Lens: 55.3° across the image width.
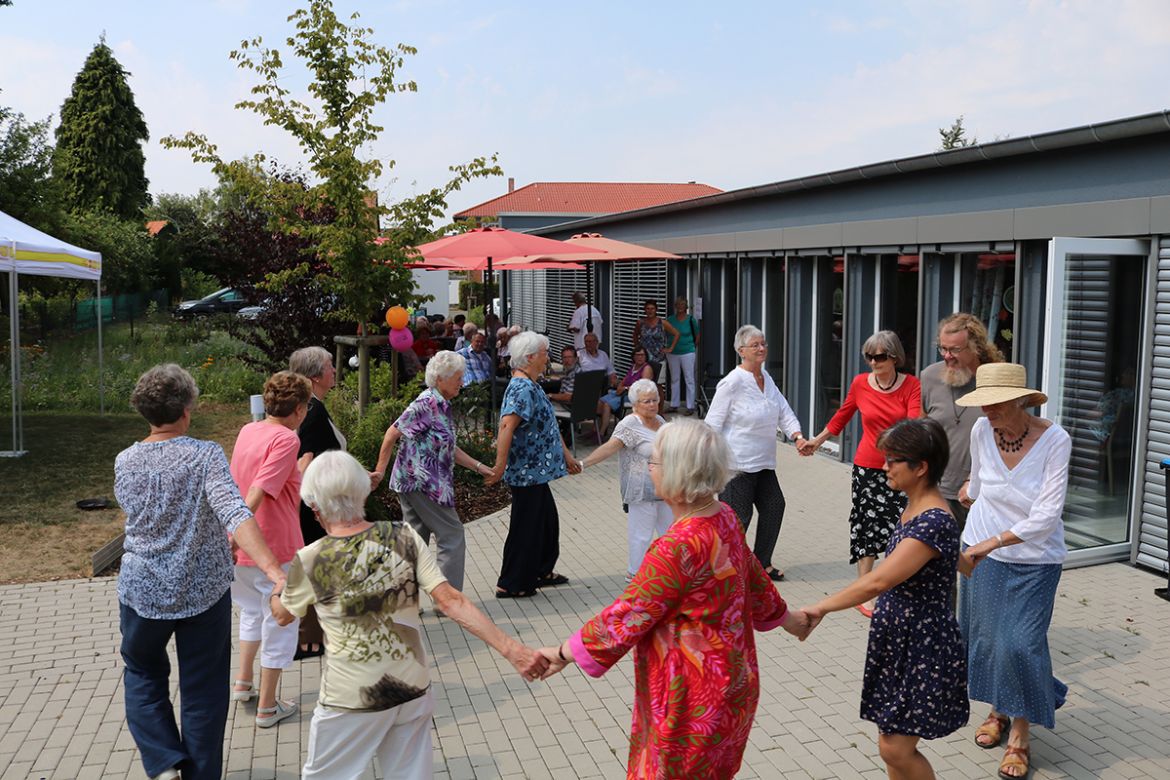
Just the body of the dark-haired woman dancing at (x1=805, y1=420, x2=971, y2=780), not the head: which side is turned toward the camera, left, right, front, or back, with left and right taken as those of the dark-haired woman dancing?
left

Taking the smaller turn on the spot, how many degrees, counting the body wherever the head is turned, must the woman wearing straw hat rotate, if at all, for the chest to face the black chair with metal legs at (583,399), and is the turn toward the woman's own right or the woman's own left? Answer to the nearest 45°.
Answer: approximately 90° to the woman's own right

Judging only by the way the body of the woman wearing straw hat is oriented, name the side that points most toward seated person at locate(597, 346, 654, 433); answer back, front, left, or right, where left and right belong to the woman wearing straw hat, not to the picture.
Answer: right

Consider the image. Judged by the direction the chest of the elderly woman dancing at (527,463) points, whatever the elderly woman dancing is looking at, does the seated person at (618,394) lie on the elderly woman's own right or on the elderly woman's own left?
on the elderly woman's own left

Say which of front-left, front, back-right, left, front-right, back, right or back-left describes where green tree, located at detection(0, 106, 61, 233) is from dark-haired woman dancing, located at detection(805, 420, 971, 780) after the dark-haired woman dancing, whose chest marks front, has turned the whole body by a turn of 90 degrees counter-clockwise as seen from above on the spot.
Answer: back-right

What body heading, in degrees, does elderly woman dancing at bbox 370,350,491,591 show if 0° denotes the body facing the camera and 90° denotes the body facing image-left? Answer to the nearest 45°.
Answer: approximately 270°

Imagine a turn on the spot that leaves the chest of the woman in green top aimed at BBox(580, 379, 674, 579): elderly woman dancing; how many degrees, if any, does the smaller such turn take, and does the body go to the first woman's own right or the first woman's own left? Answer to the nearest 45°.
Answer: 0° — they already face them

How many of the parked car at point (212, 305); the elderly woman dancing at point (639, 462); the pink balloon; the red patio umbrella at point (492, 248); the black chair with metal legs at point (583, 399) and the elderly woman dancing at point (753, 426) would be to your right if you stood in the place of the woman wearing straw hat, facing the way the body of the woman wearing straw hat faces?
6

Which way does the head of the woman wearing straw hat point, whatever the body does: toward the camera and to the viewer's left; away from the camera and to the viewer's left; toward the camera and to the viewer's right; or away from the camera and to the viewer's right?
toward the camera and to the viewer's left

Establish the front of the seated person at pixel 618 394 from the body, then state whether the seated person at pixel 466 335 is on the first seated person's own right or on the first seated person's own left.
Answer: on the first seated person's own right

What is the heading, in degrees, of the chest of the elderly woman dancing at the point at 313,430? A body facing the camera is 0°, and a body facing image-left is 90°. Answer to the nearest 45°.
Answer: approximately 270°

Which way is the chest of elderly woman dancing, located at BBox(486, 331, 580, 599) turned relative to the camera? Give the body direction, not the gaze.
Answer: to the viewer's right

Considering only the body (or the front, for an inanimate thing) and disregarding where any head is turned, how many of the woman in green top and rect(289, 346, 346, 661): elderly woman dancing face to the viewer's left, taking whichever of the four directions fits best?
0
